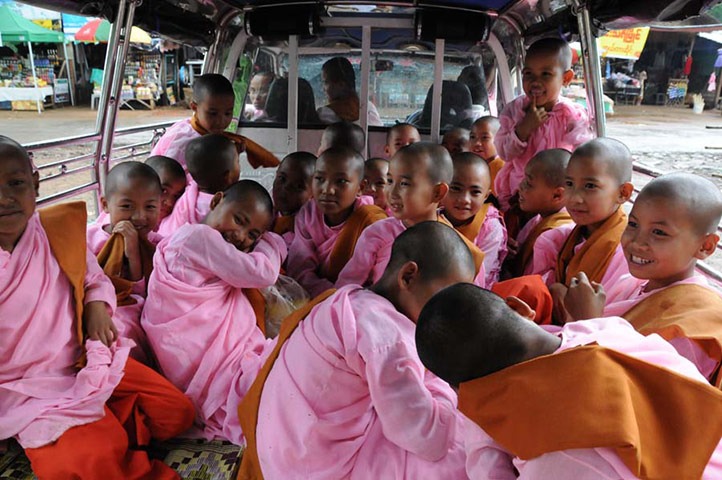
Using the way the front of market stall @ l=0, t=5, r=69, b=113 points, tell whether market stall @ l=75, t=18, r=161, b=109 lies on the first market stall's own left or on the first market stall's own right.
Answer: on the first market stall's own left

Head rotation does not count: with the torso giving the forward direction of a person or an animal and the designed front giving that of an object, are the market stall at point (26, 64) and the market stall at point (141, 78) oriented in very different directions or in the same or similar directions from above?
same or similar directions

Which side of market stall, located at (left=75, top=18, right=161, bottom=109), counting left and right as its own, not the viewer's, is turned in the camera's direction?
front

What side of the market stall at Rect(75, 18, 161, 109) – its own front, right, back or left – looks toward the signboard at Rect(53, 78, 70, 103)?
right

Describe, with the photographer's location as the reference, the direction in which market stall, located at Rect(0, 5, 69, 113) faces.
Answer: facing the viewer

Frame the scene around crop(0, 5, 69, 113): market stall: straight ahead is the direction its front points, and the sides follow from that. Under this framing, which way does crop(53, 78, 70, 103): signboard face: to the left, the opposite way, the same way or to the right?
the same way

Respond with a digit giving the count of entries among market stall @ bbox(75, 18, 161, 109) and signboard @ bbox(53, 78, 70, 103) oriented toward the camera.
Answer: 2

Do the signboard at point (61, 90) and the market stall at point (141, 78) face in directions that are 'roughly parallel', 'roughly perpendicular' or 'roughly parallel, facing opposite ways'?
roughly parallel

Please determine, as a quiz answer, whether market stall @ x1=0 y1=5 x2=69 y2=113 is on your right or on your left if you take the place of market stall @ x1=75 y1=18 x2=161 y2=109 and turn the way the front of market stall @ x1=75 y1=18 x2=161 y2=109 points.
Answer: on your right

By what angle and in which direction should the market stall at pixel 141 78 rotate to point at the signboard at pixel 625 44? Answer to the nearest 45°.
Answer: approximately 45° to its left

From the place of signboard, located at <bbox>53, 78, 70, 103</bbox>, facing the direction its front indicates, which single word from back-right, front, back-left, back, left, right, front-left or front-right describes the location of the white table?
front-right

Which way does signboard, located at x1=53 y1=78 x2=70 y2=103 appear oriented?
toward the camera

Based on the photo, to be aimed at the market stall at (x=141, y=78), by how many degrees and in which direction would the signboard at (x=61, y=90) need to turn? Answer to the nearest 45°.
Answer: approximately 90° to its left

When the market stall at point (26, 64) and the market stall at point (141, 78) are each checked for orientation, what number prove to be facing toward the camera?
2
